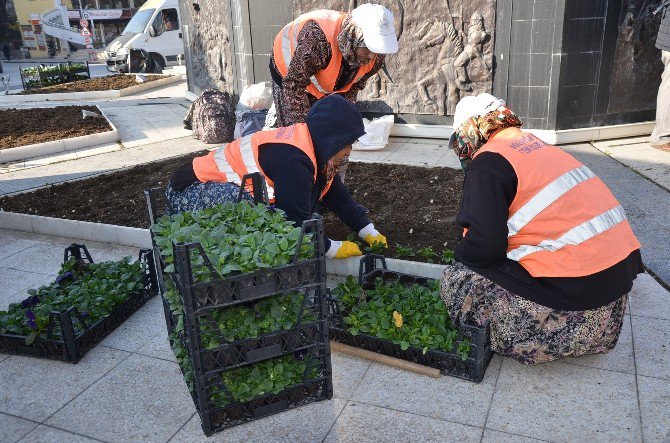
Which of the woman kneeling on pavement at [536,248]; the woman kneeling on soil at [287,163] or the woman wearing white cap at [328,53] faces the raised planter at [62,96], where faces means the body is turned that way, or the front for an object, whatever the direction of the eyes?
the woman kneeling on pavement at [536,248]

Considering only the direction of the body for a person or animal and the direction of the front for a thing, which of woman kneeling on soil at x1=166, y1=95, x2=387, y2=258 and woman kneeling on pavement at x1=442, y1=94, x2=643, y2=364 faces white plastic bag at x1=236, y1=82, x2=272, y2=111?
woman kneeling on pavement at x1=442, y1=94, x2=643, y2=364

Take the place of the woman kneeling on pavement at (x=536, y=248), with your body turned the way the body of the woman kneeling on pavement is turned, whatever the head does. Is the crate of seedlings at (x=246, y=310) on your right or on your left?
on your left

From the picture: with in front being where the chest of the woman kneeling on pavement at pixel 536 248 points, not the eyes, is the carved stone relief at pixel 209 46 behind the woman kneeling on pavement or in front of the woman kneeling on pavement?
in front

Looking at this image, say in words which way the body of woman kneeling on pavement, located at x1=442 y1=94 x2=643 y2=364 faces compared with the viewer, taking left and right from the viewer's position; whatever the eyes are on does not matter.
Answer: facing away from the viewer and to the left of the viewer

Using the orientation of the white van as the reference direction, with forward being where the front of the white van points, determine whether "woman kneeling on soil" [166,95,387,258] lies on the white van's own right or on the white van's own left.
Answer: on the white van's own left

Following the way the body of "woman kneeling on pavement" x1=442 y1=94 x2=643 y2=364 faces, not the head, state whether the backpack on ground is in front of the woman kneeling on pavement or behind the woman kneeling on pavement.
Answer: in front

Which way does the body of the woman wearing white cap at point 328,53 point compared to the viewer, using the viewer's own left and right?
facing the viewer and to the right of the viewer

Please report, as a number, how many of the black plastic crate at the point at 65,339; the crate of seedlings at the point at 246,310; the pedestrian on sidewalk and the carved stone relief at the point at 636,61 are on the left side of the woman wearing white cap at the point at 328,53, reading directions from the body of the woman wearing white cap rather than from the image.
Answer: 2

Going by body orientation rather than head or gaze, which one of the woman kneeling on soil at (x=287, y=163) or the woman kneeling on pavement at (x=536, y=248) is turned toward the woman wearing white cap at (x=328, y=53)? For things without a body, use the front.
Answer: the woman kneeling on pavement at (x=536, y=248)

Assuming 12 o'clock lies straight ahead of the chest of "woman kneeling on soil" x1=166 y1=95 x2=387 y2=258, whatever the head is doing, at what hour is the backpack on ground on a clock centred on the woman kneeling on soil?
The backpack on ground is roughly at 7 o'clock from the woman kneeling on soil.

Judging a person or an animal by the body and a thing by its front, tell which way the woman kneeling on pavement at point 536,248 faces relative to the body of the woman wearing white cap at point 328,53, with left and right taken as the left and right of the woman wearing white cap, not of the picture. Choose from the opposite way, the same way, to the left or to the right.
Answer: the opposite way

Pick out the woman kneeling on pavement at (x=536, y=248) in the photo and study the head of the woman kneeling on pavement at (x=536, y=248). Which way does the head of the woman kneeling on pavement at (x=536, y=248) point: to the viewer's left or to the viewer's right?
to the viewer's left

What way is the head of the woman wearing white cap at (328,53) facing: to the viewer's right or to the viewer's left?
to the viewer's right

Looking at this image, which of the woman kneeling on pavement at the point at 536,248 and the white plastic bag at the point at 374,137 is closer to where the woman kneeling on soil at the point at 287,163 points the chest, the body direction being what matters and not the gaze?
the woman kneeling on pavement

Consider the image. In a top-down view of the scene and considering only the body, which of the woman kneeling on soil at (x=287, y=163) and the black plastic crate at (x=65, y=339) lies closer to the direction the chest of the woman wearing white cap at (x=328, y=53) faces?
the woman kneeling on soil

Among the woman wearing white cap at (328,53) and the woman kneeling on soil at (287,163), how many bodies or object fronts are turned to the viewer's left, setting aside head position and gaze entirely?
0

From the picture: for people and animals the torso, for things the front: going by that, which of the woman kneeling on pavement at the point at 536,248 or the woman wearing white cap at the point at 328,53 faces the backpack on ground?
the woman kneeling on pavement

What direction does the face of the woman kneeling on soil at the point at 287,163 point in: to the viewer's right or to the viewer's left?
to the viewer's right

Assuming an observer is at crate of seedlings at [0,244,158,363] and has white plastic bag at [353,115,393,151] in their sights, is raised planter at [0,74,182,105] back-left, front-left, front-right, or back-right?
front-left
